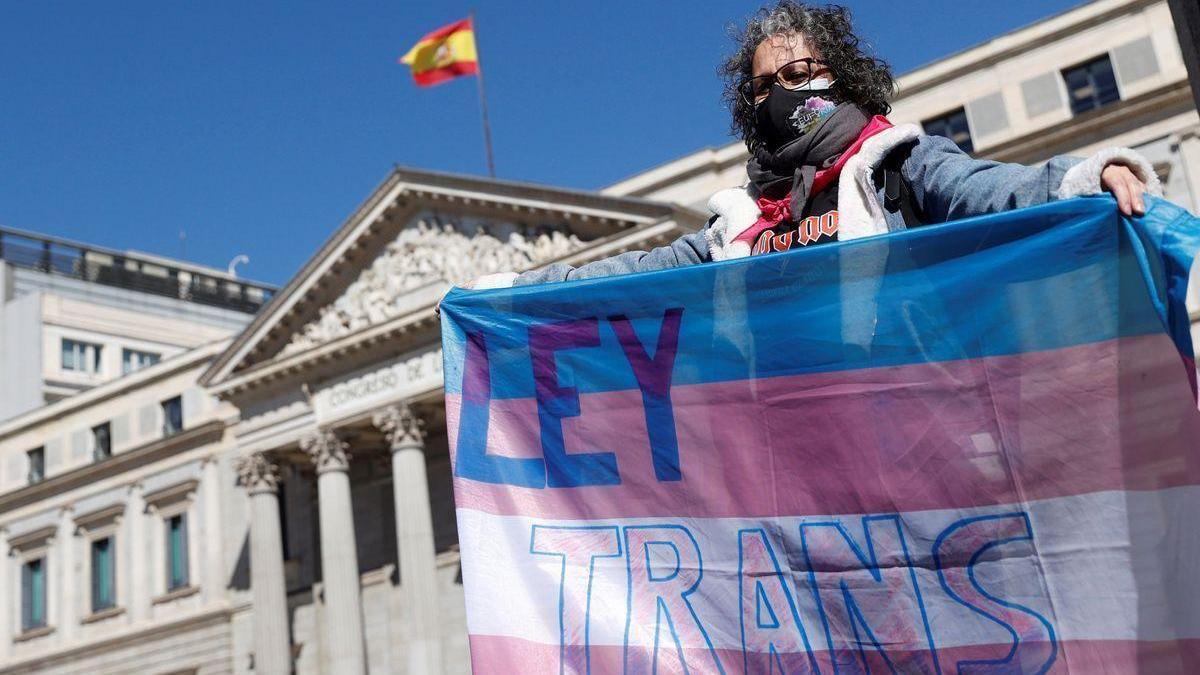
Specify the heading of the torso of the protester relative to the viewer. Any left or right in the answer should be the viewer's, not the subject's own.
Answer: facing the viewer and to the left of the viewer

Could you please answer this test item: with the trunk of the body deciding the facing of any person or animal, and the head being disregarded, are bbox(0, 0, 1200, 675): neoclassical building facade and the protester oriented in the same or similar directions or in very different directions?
same or similar directions

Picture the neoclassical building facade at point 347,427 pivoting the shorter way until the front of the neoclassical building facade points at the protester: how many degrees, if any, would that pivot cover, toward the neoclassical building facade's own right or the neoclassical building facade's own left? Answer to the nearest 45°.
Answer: approximately 45° to the neoclassical building facade's own left

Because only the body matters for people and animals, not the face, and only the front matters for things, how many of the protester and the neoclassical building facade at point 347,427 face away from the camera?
0

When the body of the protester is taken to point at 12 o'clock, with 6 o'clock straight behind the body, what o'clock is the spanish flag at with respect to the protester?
The spanish flag is roughly at 4 o'clock from the protester.

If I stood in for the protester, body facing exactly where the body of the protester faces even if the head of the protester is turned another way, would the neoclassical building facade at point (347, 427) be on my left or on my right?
on my right
